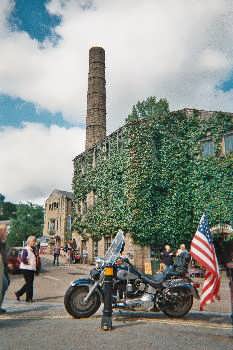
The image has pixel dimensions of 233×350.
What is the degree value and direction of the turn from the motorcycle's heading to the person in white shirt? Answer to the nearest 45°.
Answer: approximately 45° to its right

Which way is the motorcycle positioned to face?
to the viewer's left

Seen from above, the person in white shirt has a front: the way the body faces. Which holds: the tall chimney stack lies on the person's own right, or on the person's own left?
on the person's own left

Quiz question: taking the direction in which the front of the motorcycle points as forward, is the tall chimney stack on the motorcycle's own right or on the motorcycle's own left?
on the motorcycle's own right
